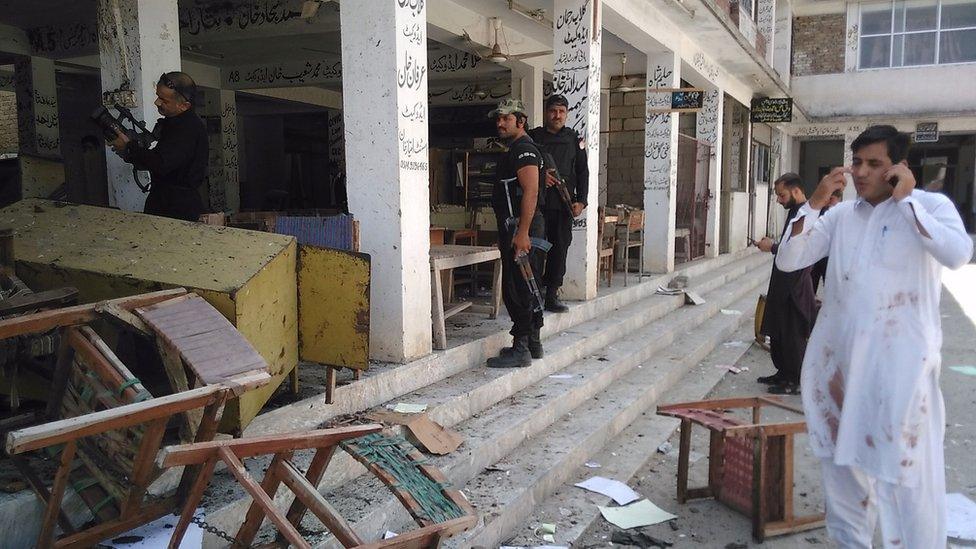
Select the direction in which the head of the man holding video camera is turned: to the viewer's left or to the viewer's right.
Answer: to the viewer's left

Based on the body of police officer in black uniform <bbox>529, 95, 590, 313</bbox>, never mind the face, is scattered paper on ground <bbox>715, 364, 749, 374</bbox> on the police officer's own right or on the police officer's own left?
on the police officer's own left

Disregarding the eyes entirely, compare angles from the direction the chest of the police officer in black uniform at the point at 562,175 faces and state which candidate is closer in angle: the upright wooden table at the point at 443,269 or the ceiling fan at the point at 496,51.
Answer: the upright wooden table

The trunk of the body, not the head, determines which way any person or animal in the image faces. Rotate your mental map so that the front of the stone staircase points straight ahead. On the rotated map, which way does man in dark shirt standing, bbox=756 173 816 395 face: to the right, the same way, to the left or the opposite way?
the opposite way

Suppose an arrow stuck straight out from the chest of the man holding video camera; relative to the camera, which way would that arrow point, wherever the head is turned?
to the viewer's left

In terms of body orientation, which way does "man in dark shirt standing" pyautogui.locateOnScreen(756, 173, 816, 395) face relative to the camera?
to the viewer's left
